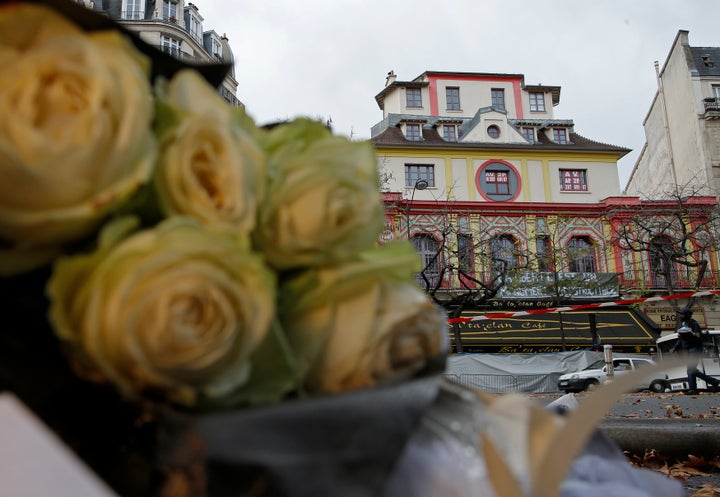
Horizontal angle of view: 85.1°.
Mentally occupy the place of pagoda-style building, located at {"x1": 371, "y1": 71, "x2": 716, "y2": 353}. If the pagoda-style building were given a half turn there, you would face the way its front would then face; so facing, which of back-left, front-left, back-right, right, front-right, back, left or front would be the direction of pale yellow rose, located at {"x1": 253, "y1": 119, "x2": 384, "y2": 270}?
back

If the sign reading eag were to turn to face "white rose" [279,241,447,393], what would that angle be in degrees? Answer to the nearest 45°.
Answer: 0° — it already faces it

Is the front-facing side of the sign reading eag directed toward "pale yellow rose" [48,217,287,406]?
yes

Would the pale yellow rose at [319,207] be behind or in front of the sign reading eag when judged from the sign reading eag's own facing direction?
in front

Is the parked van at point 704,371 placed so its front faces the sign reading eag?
no

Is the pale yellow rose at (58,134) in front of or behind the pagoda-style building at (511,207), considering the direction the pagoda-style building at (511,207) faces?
in front

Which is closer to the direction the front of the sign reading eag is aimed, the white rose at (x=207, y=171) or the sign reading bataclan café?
the white rose

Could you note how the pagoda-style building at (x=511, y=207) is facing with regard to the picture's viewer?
facing the viewer

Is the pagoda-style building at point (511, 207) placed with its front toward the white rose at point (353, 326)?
yes

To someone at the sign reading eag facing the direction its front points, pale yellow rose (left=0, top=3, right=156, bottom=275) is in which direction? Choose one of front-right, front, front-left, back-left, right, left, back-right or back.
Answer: front

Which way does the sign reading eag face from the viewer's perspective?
toward the camera

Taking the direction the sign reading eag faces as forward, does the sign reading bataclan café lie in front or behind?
in front

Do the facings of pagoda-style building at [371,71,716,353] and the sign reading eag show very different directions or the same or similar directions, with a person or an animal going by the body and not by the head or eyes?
same or similar directions

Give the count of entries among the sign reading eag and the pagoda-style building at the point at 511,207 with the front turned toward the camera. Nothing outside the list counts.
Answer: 2
